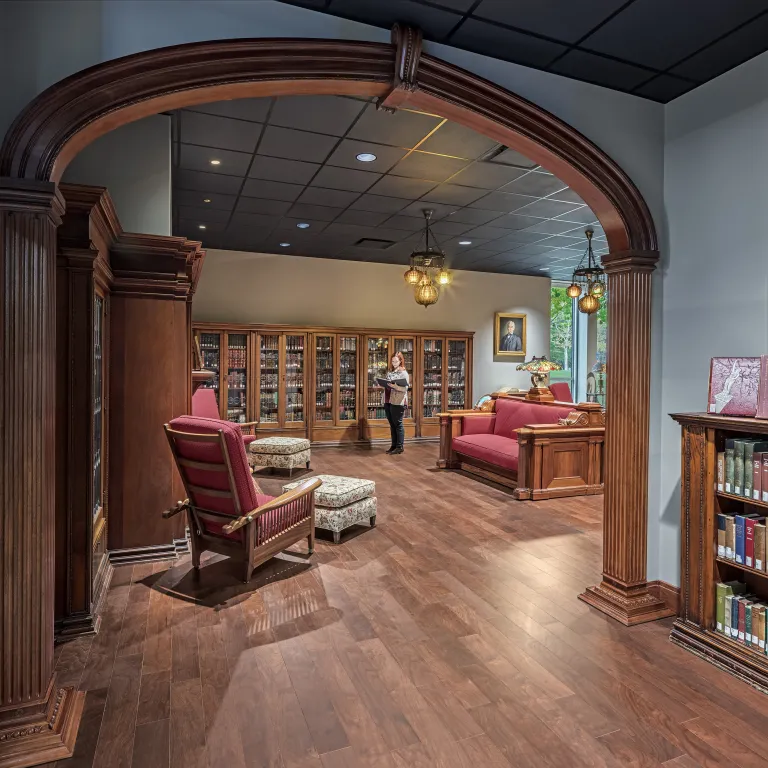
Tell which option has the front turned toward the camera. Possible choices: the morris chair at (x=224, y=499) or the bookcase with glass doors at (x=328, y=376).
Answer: the bookcase with glass doors

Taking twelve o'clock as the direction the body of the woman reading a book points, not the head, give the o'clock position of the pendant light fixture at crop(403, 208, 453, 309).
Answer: The pendant light fixture is roughly at 10 o'clock from the woman reading a book.

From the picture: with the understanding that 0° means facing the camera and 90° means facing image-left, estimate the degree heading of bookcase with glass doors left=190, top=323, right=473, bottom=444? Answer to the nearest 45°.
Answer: approximately 0°

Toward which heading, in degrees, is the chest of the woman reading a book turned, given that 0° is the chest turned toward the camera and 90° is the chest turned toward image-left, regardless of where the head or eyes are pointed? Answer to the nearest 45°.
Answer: approximately 45°

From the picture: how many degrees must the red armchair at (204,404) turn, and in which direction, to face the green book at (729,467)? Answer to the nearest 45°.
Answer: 0° — it already faces it

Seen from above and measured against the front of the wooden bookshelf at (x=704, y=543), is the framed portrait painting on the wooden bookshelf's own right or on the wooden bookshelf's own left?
on the wooden bookshelf's own right

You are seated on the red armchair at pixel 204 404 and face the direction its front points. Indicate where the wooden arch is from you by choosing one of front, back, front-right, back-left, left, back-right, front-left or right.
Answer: front-right

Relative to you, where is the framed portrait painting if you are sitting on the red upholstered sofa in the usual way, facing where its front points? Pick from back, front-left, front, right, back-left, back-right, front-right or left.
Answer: back-right

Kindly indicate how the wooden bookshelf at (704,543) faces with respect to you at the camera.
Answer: facing the viewer and to the left of the viewer

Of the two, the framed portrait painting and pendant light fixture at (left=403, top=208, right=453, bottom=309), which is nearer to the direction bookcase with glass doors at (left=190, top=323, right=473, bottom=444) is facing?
the pendant light fixture

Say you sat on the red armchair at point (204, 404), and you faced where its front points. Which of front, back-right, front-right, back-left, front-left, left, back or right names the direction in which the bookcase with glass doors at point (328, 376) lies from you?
left

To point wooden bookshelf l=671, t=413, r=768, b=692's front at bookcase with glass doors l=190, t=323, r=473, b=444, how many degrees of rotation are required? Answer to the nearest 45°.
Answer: approximately 90° to its right

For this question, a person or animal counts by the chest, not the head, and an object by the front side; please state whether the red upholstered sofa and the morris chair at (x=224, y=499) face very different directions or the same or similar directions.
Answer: very different directions

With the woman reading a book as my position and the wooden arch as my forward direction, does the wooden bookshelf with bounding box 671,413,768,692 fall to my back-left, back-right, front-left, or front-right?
front-left
